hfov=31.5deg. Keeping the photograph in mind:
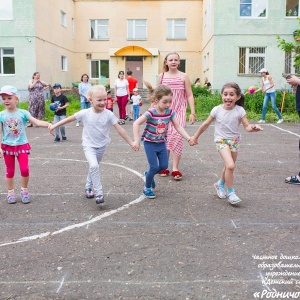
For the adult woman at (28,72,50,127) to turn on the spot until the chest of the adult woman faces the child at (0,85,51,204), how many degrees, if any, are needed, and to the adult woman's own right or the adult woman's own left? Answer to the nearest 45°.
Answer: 0° — they already face them

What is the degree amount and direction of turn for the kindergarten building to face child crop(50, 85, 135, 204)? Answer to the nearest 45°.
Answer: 0° — it already faces them

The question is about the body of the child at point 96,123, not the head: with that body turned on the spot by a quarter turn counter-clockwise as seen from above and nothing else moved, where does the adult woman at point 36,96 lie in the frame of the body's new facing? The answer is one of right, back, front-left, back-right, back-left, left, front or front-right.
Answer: left

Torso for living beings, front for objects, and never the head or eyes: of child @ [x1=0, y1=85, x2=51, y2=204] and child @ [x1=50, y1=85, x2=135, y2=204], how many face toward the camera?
2

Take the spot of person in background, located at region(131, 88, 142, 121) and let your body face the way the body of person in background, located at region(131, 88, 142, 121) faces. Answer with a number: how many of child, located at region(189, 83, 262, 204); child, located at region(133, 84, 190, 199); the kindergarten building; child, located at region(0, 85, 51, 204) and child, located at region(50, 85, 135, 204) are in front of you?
4
